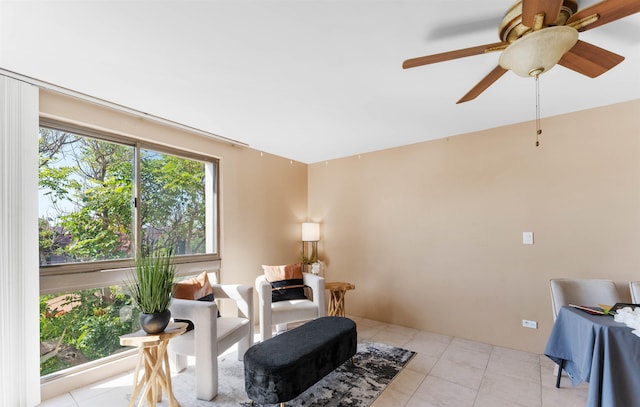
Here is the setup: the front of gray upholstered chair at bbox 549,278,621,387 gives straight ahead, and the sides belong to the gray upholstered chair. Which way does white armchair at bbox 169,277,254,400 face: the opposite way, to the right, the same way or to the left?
to the left

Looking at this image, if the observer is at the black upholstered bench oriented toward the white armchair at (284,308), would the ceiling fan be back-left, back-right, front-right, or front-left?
back-right

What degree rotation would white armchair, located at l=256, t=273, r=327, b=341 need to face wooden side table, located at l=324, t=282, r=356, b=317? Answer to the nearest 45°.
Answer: approximately 90° to its left

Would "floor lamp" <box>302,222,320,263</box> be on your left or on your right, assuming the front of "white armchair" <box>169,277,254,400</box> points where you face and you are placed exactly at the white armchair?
on your left

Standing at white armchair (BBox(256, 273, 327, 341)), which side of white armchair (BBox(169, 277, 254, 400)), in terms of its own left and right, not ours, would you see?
left

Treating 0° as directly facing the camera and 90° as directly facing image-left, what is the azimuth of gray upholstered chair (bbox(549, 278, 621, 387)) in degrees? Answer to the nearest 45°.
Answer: approximately 0°

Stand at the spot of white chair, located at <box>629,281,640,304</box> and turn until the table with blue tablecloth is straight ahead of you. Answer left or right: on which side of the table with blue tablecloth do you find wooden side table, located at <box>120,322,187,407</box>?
right
